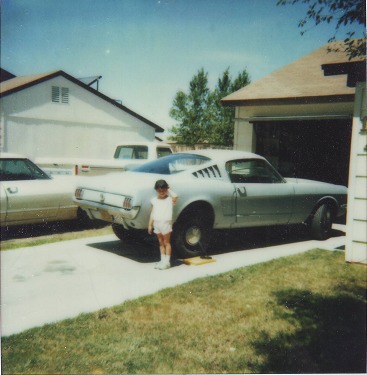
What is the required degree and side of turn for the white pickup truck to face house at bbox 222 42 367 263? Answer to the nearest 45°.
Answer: approximately 45° to its right

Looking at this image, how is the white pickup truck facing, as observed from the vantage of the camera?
facing away from the viewer and to the right of the viewer

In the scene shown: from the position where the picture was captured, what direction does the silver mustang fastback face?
facing away from the viewer and to the right of the viewer

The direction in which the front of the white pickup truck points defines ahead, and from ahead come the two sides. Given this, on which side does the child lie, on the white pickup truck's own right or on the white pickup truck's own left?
on the white pickup truck's own right

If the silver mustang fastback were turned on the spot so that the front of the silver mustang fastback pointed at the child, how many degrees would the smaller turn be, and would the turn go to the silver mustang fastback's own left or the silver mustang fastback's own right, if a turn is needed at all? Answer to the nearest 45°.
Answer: approximately 180°

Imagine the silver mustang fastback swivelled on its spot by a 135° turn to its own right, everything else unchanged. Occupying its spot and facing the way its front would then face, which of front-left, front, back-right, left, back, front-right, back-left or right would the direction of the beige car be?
right

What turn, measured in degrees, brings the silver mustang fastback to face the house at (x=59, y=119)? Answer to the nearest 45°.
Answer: approximately 90° to its left

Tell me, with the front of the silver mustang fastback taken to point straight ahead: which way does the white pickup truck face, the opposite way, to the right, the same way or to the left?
the same way

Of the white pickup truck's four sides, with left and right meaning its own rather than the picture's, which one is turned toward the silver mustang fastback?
right

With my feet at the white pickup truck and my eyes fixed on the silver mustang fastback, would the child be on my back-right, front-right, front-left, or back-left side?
front-right

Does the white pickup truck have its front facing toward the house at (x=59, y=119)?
no

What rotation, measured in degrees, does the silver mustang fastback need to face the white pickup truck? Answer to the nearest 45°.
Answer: approximately 90° to its left

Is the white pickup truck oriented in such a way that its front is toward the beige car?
no
